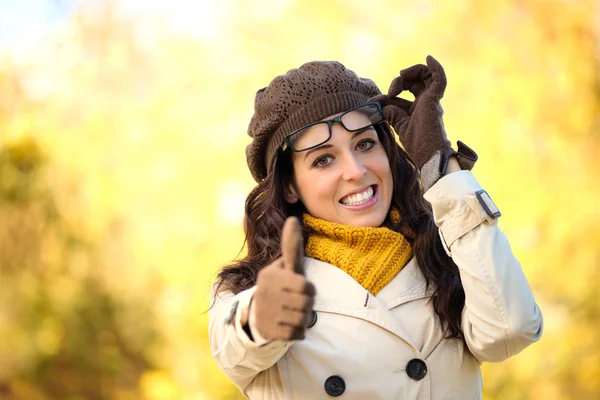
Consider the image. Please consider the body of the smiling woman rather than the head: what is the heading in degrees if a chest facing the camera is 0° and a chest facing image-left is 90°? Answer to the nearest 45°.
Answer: approximately 0°
